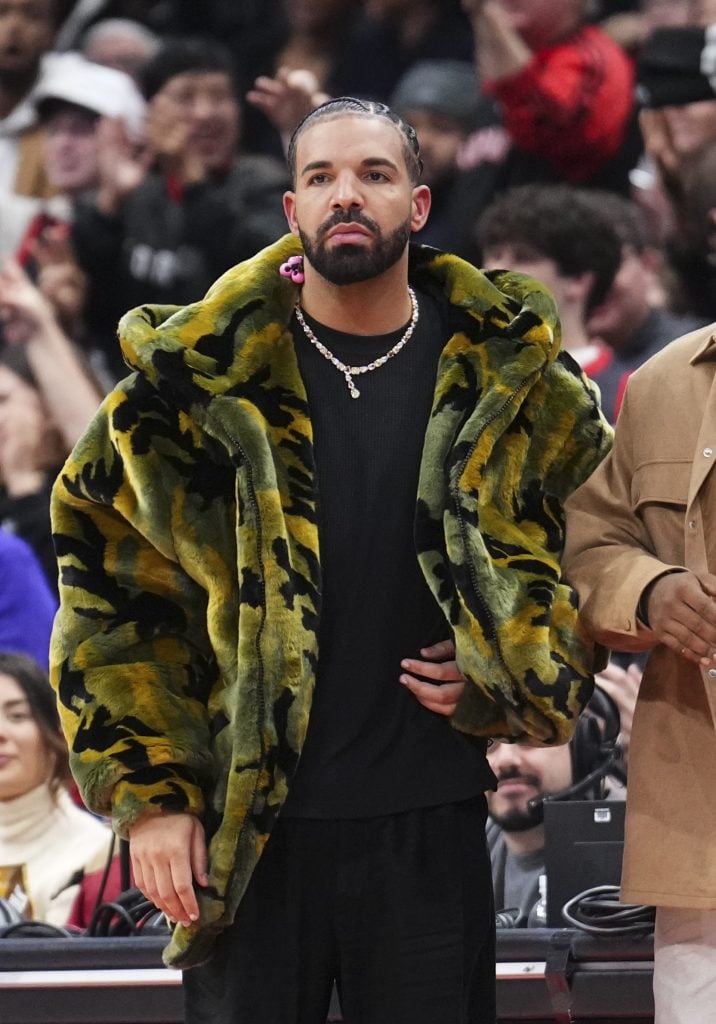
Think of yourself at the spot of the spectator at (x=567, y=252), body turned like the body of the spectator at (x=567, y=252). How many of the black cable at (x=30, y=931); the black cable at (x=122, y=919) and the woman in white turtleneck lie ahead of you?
3

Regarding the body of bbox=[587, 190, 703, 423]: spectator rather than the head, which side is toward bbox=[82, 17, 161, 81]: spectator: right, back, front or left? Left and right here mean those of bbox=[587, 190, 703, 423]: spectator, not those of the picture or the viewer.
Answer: right

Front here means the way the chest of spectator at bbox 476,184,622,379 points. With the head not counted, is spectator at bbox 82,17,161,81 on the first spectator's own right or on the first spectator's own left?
on the first spectator's own right

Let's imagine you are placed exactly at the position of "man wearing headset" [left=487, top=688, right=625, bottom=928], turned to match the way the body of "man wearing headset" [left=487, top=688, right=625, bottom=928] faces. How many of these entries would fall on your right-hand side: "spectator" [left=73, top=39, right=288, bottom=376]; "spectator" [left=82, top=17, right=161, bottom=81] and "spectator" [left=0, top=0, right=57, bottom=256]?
3

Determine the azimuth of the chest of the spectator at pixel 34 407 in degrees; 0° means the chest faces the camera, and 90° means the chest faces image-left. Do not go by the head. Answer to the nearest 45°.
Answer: approximately 45°

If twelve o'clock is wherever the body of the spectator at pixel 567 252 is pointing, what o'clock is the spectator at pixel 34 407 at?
the spectator at pixel 34 407 is roughly at 2 o'clock from the spectator at pixel 567 252.

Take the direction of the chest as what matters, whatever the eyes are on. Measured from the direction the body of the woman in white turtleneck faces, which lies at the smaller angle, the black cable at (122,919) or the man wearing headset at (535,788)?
the black cable
